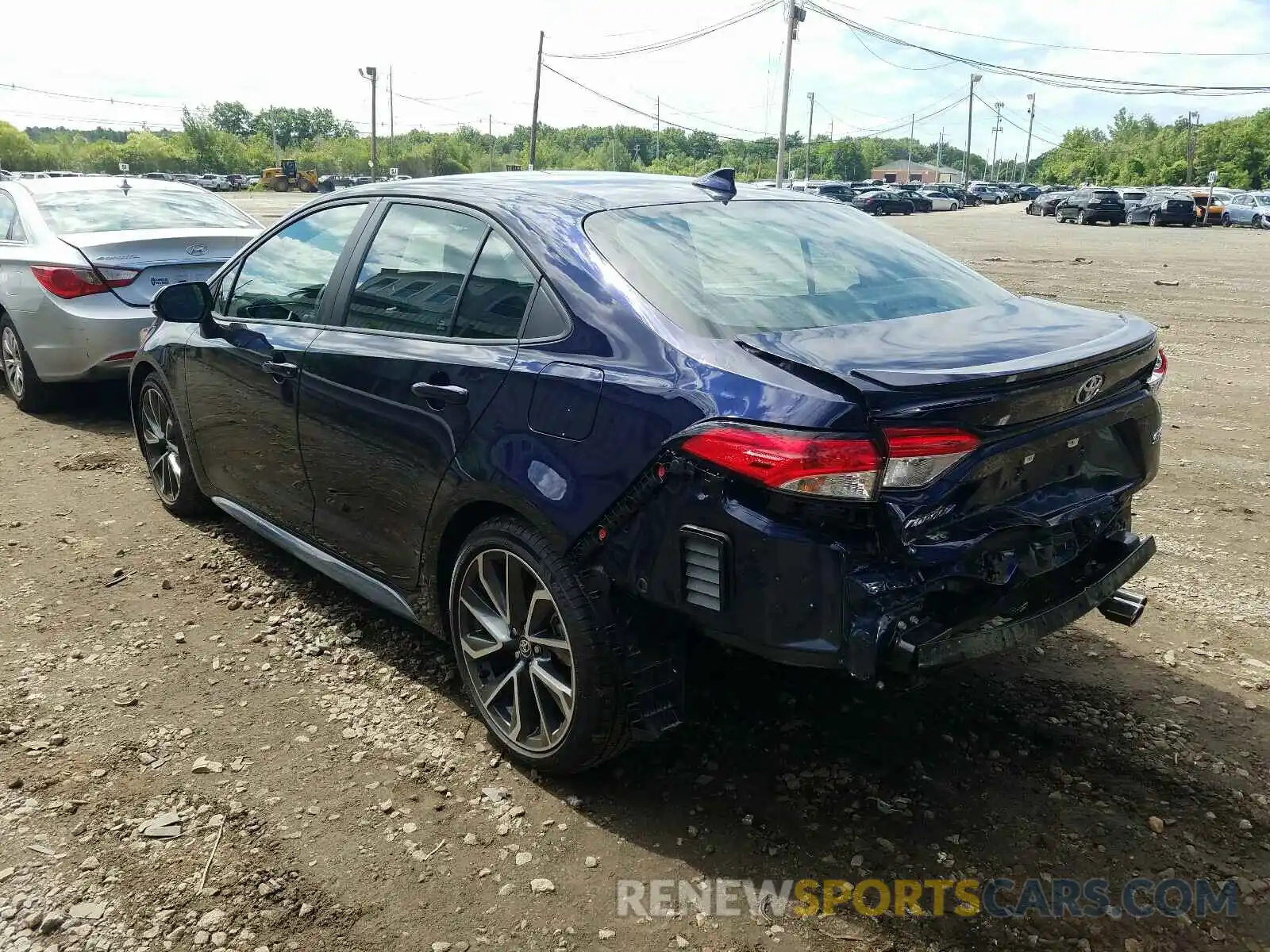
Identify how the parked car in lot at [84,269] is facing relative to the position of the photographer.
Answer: facing away from the viewer and to the left of the viewer

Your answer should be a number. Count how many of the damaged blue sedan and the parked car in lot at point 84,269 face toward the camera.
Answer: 0

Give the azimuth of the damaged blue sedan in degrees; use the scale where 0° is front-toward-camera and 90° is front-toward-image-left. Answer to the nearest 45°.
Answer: approximately 135°

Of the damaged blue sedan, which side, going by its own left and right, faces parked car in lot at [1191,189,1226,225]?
right

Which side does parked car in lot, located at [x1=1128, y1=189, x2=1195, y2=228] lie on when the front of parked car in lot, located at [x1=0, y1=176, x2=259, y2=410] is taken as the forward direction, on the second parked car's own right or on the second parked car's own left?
on the second parked car's own right

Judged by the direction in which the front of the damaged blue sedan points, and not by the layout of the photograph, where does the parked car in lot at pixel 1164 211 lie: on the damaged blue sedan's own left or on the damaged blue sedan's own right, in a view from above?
on the damaged blue sedan's own right

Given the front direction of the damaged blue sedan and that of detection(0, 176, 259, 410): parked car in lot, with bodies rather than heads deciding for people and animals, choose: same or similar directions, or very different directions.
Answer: same or similar directions

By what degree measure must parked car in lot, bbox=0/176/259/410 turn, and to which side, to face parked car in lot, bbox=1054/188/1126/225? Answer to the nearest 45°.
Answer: approximately 90° to its right

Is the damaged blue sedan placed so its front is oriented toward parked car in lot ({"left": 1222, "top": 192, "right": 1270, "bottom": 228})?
no

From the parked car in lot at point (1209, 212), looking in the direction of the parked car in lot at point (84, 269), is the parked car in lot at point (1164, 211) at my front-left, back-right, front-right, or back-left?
front-right

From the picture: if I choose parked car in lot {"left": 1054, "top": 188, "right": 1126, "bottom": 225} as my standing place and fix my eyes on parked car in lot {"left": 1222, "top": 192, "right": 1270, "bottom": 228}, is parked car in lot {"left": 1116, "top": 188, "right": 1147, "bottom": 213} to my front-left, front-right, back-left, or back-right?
front-left
